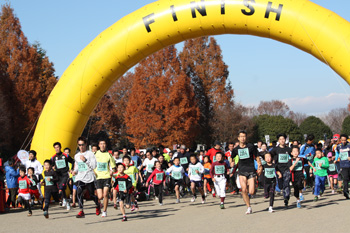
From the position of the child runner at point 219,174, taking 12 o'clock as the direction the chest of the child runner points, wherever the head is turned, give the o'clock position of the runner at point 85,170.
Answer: The runner is roughly at 2 o'clock from the child runner.

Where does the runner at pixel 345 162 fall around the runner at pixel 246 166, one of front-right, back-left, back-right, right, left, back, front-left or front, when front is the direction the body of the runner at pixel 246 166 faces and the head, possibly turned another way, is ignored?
back-left

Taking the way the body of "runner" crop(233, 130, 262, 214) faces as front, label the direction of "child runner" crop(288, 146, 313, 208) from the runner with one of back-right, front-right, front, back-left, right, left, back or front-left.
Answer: back-left

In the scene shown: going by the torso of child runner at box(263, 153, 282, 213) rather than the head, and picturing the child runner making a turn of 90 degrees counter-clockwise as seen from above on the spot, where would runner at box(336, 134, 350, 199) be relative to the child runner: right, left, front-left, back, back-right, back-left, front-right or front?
front-left

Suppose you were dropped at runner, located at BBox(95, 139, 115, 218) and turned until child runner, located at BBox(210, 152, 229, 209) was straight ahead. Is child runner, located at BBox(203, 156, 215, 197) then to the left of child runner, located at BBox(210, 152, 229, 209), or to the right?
left

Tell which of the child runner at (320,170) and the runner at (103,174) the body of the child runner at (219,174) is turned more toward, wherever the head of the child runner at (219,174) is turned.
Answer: the runner

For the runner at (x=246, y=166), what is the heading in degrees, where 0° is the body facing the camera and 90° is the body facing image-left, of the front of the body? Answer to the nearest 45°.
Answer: approximately 0°
